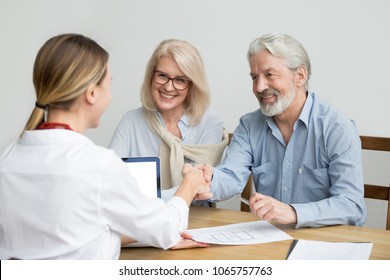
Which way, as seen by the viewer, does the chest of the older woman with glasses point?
toward the camera

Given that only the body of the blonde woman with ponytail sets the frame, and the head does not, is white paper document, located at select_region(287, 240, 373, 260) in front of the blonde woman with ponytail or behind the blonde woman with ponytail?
in front

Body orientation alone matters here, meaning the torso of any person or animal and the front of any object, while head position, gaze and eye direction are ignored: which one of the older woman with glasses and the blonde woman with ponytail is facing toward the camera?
the older woman with glasses

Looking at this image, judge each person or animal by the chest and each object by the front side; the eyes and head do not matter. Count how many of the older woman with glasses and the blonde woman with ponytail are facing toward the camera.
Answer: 1

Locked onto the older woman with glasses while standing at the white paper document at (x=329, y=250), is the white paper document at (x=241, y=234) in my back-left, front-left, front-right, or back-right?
front-left

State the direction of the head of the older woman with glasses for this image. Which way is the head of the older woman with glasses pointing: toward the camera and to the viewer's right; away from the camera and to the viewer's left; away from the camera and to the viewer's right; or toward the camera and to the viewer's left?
toward the camera and to the viewer's left

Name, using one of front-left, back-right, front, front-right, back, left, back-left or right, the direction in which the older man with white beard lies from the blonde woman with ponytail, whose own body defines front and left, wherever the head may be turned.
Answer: front

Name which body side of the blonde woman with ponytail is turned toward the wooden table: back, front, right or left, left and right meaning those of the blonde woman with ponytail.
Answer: front

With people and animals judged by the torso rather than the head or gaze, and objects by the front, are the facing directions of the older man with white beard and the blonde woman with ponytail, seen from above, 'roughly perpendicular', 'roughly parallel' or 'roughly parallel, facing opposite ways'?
roughly parallel, facing opposite ways

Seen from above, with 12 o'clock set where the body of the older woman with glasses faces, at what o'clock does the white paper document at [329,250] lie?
The white paper document is roughly at 11 o'clock from the older woman with glasses.

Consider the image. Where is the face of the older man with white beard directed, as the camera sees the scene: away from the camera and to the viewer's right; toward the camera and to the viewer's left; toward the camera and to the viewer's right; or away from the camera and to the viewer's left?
toward the camera and to the viewer's left

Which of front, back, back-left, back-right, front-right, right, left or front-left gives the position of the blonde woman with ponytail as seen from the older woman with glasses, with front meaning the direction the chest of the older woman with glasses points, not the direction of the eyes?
front

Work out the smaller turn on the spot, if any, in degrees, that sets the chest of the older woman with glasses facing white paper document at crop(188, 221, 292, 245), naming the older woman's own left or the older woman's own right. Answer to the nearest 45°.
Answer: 0° — they already face it

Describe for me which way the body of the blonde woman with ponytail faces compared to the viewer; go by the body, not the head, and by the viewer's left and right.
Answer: facing away from the viewer and to the right of the viewer

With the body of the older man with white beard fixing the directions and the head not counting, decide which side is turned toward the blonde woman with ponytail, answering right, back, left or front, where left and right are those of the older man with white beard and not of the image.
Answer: front

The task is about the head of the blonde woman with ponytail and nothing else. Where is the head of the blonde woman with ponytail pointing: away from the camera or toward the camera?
away from the camera

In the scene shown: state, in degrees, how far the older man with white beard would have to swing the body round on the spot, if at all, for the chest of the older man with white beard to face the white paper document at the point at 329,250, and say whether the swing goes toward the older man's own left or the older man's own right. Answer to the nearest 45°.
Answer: approximately 45° to the older man's own left
